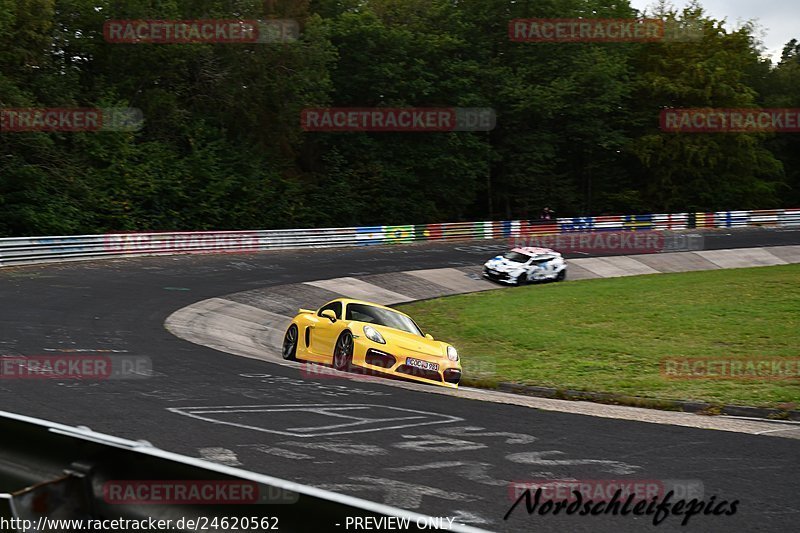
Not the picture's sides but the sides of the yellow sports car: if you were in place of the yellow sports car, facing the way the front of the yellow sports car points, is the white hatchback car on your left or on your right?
on your left

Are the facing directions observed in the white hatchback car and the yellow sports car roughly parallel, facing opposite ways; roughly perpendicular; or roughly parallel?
roughly perpendicular

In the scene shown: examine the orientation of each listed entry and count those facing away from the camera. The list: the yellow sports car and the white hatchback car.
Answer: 0

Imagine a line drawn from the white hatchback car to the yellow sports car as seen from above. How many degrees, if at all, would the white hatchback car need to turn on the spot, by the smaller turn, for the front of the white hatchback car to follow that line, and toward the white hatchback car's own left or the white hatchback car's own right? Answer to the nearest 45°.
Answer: approximately 45° to the white hatchback car's own left

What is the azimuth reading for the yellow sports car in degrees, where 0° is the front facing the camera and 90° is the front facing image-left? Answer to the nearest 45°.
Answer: approximately 315°

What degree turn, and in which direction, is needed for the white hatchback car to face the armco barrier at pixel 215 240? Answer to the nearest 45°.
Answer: approximately 45° to its right

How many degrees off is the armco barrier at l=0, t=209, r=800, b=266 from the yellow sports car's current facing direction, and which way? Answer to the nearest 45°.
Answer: approximately 135° to its left

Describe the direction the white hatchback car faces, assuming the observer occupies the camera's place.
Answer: facing the viewer and to the left of the viewer
